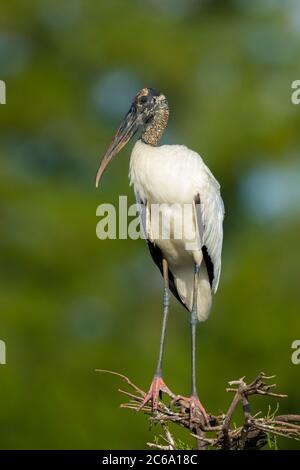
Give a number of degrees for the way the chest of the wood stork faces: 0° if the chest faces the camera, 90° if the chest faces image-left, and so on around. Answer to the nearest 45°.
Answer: approximately 45°
